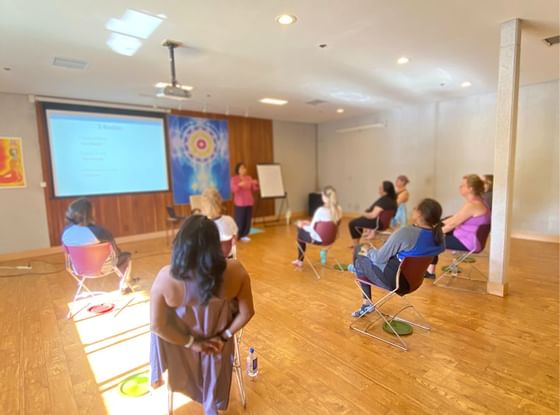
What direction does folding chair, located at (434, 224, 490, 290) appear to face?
to the viewer's left

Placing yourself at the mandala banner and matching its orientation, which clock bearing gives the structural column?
The structural column is roughly at 11 o'clock from the mandala banner.

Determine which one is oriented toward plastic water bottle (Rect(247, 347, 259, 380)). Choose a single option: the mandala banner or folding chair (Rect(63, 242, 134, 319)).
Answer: the mandala banner

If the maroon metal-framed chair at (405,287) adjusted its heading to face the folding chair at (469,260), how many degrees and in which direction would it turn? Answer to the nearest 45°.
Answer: approximately 90° to its right

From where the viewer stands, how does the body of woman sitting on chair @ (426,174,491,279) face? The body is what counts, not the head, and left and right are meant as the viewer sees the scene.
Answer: facing to the left of the viewer

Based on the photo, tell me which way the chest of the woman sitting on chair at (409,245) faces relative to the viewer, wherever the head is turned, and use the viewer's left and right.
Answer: facing away from the viewer and to the left of the viewer

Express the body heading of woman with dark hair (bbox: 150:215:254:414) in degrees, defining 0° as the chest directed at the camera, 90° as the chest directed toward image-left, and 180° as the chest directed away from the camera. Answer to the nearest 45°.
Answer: approximately 180°

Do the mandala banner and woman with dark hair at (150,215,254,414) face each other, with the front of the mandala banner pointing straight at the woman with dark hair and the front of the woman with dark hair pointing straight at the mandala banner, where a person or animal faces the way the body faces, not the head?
yes

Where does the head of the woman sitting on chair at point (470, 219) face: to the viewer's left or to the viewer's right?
to the viewer's left

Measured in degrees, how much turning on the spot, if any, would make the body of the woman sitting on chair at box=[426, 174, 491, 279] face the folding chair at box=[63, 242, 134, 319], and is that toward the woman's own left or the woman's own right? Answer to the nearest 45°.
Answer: approximately 45° to the woman's own left

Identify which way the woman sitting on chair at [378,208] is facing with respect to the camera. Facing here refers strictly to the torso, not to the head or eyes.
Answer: to the viewer's left
